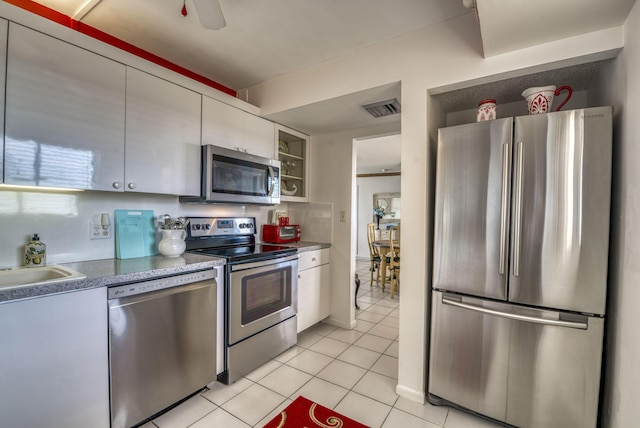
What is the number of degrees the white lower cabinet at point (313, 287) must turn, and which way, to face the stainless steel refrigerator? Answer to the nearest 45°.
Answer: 0° — it already faces it

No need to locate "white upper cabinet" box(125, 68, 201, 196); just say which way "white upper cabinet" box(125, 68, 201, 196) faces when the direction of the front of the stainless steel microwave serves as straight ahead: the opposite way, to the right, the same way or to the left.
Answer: the same way

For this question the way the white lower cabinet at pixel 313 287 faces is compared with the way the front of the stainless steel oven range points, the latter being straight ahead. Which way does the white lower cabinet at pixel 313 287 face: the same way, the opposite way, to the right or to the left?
the same way

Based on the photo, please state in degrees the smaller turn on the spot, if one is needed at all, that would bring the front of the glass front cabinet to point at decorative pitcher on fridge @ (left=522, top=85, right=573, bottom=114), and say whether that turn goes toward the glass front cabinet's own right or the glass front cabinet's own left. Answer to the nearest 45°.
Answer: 0° — it already faces it

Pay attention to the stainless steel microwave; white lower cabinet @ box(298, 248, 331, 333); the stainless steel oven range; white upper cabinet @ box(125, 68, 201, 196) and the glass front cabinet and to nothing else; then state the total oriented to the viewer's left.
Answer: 0

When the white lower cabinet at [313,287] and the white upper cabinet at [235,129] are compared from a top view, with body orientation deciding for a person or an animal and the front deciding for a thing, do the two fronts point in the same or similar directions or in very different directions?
same or similar directions

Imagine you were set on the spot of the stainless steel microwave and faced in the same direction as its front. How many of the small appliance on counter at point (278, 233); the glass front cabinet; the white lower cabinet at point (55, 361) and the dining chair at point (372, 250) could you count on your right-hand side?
1

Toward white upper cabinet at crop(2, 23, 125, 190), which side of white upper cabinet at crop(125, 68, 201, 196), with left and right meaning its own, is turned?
right

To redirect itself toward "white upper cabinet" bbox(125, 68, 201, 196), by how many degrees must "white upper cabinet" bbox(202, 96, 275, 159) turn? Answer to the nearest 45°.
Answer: approximately 90° to its right

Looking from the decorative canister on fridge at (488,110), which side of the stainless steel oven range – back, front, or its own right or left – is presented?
front

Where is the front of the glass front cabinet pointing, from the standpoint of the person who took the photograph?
facing the viewer and to the right of the viewer

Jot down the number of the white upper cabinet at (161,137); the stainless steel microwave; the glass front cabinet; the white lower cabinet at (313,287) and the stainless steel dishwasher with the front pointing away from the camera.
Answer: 0

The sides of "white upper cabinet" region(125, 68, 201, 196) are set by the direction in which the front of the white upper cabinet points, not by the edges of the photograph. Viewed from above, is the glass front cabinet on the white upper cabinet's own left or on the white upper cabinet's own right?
on the white upper cabinet's own left

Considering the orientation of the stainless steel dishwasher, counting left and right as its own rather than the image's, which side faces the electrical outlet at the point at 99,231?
back
